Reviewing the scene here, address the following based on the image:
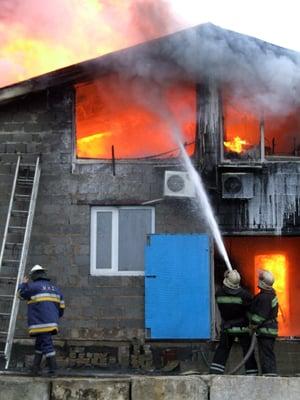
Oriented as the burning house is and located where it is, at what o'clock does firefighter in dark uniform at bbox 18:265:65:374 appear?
The firefighter in dark uniform is roughly at 1 o'clock from the burning house.

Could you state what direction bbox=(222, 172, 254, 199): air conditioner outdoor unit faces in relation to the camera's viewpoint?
facing the viewer

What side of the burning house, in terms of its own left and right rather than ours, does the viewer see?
front

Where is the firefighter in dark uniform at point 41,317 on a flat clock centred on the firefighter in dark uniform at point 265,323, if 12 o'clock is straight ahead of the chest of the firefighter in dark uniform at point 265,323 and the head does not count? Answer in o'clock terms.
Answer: the firefighter in dark uniform at point 41,317 is roughly at 10 o'clock from the firefighter in dark uniform at point 265,323.

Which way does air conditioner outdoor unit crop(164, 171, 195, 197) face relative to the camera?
toward the camera

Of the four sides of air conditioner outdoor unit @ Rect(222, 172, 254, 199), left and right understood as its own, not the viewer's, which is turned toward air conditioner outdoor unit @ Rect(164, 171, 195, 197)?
right

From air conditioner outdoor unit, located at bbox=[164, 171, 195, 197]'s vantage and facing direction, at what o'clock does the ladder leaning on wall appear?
The ladder leaning on wall is roughly at 3 o'clock from the air conditioner outdoor unit.

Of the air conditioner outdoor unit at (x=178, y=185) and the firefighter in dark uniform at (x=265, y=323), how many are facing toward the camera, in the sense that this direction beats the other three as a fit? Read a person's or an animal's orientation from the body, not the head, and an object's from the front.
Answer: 1

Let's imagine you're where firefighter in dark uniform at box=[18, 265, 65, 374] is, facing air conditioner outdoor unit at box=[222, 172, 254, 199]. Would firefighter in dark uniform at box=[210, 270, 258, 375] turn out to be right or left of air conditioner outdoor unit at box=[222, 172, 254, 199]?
right

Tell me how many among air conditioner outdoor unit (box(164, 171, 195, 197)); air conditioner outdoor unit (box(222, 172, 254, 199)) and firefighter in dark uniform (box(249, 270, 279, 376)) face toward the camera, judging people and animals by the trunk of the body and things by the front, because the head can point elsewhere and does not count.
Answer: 2

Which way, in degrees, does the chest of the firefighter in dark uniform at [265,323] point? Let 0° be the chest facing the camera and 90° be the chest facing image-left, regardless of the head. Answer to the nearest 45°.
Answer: approximately 135°

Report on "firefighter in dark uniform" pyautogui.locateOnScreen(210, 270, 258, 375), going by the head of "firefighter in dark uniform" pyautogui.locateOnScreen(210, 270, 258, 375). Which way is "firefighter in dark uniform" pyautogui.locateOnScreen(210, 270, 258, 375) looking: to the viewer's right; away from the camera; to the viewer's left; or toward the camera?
away from the camera

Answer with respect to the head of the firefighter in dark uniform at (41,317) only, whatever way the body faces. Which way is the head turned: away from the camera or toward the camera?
away from the camera
